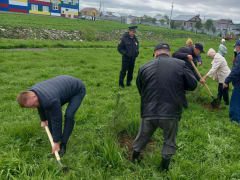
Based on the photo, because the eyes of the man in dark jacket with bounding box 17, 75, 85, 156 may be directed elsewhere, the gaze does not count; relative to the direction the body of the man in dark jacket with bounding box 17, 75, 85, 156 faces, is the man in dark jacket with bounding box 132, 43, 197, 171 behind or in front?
behind

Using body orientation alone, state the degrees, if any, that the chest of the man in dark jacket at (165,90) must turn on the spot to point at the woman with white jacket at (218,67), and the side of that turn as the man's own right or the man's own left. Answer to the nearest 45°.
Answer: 0° — they already face them

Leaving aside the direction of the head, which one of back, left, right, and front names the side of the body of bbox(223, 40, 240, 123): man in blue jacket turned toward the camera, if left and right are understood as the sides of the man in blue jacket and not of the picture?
left

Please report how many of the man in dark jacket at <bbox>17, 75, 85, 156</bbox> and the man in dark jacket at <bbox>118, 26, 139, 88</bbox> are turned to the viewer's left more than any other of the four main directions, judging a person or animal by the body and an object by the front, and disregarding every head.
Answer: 1

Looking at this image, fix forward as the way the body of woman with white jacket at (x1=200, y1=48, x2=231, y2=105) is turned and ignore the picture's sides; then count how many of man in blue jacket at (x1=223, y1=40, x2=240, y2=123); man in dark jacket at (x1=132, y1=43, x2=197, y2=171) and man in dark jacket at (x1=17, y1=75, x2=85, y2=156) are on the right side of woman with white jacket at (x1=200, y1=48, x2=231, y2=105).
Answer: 0

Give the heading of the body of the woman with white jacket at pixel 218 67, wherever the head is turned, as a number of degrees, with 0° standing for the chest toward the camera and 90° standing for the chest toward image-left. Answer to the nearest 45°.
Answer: approximately 90°

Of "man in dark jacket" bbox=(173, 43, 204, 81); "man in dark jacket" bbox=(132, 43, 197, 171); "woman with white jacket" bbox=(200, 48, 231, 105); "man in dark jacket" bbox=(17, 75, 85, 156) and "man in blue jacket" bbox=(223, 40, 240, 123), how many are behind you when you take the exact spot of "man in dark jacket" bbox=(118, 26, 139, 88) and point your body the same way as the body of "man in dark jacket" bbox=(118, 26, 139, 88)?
0

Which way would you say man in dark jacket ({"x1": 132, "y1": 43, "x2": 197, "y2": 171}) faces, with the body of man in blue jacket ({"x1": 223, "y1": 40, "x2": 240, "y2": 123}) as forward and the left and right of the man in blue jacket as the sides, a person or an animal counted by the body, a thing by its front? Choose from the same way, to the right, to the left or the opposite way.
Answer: to the right

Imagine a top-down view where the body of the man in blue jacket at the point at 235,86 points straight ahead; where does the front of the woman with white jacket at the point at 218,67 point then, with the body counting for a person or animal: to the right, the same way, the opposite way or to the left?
the same way

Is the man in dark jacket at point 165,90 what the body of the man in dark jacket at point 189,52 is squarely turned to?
no

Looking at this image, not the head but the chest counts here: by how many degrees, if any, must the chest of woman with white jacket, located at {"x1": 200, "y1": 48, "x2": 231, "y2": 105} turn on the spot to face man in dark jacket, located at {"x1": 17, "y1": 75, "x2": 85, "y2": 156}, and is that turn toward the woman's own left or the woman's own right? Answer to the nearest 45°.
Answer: approximately 45° to the woman's own left

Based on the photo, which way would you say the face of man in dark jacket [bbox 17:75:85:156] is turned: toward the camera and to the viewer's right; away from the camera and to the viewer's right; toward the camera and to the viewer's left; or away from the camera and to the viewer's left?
toward the camera and to the viewer's left

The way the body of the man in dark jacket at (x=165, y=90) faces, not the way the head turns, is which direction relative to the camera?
away from the camera

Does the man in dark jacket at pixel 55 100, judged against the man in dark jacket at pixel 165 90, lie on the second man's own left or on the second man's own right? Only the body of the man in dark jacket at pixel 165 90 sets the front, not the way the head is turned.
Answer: on the second man's own left

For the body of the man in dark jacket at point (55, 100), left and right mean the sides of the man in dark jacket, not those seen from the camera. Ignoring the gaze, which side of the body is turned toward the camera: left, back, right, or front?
left

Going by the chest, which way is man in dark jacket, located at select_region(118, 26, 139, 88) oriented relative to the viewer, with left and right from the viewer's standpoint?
facing the viewer and to the right of the viewer
